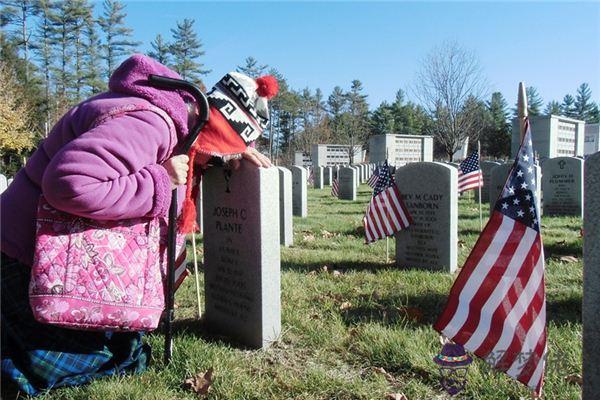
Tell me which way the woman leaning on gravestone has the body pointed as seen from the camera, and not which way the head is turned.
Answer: to the viewer's right

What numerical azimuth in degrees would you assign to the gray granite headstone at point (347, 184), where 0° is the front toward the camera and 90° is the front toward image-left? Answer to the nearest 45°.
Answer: approximately 45°

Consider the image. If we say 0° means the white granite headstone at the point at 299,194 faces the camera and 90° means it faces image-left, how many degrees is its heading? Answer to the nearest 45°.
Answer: approximately 45°

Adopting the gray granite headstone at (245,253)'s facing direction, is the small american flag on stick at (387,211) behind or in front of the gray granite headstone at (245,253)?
behind

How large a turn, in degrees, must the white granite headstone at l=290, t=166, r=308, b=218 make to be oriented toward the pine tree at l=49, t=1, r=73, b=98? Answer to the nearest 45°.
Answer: approximately 90° to its right

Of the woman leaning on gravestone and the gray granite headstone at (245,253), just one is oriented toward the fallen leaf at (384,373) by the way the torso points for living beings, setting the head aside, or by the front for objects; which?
the woman leaning on gravestone

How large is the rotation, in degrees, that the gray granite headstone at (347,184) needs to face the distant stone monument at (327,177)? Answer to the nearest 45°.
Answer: approximately 135° to its right

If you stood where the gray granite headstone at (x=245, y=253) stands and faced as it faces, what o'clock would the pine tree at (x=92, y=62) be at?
The pine tree is roughly at 4 o'clock from the gray granite headstone.

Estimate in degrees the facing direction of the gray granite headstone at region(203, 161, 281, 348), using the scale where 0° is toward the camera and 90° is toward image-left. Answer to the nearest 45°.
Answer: approximately 45°

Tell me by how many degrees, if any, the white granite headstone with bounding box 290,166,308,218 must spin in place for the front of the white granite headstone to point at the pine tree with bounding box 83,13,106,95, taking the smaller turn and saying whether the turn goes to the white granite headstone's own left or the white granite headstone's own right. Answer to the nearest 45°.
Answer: approximately 90° to the white granite headstone's own right

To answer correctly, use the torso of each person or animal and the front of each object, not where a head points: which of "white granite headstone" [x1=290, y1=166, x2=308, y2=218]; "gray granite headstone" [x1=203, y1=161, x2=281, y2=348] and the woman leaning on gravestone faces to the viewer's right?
the woman leaning on gravestone
